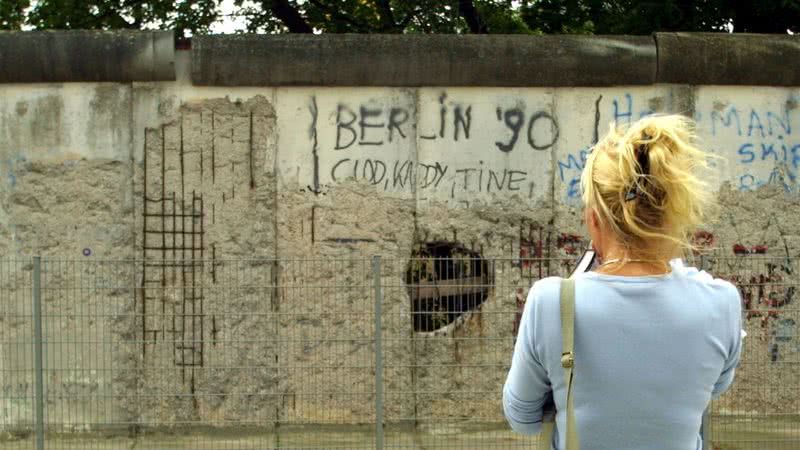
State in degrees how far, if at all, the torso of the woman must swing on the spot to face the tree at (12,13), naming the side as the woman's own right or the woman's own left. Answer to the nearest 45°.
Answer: approximately 45° to the woman's own left

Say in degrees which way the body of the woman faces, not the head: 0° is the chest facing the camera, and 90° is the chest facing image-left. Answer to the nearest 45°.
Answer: approximately 180°

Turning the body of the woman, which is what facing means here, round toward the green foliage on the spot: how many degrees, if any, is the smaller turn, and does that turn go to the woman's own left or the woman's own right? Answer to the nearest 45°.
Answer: approximately 45° to the woman's own left

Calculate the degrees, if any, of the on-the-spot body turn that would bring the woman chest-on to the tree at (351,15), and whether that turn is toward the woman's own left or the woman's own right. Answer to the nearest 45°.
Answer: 0° — they already face it
